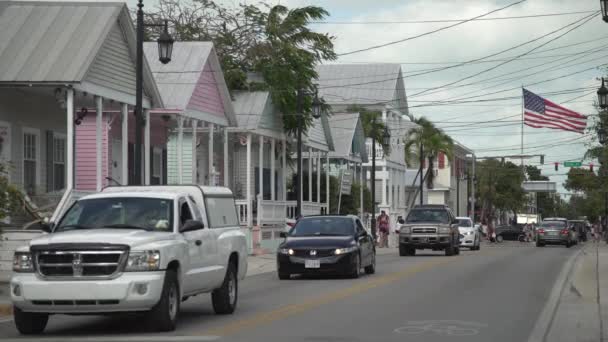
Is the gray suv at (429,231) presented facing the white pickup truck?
yes

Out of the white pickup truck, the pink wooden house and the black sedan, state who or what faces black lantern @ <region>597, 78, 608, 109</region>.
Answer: the pink wooden house

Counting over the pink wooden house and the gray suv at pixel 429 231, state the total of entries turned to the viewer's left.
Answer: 0

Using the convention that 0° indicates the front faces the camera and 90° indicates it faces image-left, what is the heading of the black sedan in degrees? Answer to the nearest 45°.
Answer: approximately 45°

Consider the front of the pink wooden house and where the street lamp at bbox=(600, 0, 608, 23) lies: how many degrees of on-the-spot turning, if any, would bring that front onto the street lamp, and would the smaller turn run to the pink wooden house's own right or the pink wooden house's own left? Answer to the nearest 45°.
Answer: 0° — it already faces it

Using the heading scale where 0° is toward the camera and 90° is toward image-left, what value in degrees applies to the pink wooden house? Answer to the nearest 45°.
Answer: approximately 315°

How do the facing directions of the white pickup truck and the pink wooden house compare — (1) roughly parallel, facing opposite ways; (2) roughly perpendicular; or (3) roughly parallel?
roughly perpendicular

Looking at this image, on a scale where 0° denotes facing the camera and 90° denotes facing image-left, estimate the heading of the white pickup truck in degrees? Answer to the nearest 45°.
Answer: approximately 45°

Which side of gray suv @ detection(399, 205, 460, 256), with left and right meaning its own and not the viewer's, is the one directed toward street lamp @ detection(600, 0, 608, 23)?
front

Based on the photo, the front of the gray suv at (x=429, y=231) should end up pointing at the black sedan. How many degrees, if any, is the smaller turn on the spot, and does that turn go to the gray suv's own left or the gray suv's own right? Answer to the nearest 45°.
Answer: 0° — it already faces it

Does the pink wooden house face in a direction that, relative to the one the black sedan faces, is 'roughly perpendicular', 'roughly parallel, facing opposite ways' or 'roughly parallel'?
roughly perpendicular
